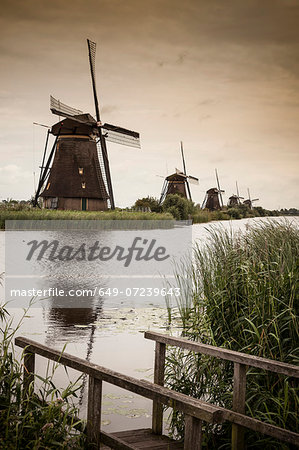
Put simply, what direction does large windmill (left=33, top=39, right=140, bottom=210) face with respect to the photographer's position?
facing the viewer and to the right of the viewer

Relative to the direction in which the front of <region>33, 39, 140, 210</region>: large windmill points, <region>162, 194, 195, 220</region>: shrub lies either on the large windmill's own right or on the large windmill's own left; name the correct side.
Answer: on the large windmill's own left

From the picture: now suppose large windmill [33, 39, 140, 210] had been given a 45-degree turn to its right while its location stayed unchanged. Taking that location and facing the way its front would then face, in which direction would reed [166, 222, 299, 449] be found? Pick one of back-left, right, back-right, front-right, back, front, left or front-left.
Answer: front

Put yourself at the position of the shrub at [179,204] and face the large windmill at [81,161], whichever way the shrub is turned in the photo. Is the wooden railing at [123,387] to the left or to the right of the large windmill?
left

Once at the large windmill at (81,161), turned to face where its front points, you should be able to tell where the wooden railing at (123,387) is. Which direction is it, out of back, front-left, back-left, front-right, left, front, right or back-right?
front-right
